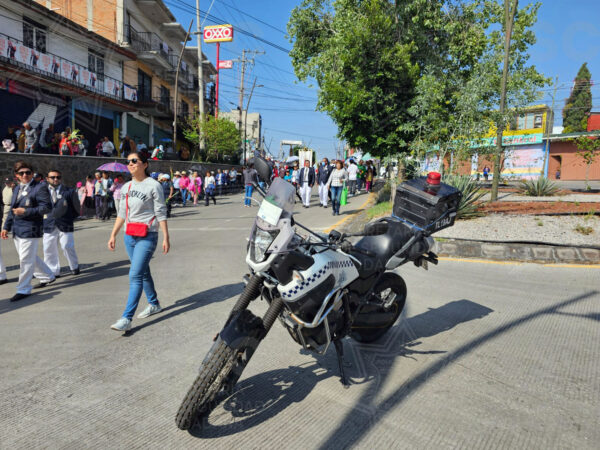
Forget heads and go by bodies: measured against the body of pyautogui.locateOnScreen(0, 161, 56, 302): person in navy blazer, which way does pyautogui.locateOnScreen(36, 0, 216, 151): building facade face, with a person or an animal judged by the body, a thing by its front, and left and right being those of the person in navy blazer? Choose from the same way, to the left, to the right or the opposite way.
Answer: to the left

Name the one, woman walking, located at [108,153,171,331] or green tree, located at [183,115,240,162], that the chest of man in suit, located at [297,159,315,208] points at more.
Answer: the woman walking

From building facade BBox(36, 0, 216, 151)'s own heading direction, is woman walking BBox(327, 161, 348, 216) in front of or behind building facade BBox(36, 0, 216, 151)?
in front

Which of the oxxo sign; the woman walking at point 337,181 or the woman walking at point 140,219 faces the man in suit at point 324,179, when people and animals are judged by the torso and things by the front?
the oxxo sign

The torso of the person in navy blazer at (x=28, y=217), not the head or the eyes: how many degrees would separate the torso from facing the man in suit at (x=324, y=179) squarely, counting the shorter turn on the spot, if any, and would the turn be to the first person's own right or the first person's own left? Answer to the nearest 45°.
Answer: approximately 180°

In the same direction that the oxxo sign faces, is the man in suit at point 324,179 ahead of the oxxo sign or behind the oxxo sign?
ahead

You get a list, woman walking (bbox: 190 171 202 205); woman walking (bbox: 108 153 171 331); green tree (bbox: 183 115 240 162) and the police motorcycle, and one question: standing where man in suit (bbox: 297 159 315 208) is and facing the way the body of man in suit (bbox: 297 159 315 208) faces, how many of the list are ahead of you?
2

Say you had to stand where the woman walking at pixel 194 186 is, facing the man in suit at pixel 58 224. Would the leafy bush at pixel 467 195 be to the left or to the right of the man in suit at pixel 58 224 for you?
left

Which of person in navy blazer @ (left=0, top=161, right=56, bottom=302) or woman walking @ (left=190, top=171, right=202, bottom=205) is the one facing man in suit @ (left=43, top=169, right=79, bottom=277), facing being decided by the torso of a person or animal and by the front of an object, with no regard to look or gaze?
the woman walking
